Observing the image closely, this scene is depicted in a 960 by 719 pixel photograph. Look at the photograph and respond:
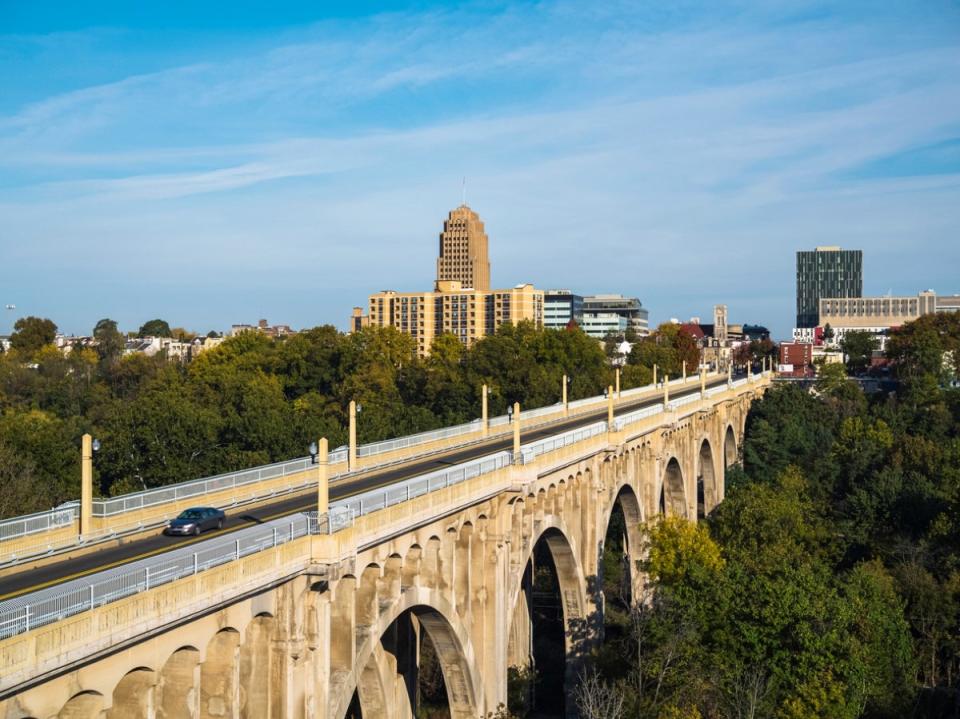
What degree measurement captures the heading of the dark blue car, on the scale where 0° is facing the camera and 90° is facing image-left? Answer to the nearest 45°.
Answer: approximately 45°

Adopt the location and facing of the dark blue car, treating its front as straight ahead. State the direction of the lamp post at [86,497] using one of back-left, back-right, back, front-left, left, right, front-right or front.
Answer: front
